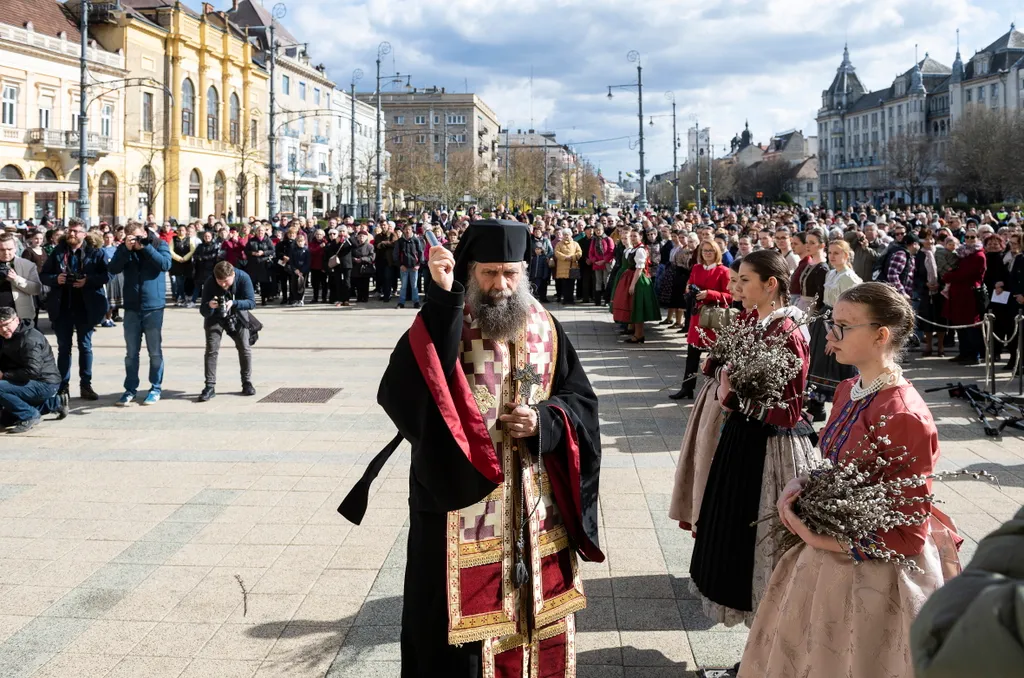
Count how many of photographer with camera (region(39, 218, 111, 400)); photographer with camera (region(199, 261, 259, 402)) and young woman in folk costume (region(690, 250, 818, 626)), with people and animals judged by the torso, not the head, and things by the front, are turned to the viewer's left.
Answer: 1

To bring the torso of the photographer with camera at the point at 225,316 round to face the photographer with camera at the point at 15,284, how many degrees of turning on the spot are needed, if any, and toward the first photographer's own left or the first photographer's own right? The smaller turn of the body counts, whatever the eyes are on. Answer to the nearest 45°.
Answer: approximately 90° to the first photographer's own right

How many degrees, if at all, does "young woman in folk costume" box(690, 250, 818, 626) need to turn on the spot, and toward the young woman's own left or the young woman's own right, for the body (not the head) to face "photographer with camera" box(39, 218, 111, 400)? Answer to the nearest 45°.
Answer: approximately 45° to the young woman's own right

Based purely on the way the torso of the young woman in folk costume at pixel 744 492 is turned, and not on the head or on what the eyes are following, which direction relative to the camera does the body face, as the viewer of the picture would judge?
to the viewer's left

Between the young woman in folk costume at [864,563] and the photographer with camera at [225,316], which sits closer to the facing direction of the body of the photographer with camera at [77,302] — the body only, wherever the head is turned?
the young woman in folk costume

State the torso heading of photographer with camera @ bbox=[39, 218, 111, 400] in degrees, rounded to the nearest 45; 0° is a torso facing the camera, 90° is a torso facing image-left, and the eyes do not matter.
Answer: approximately 0°

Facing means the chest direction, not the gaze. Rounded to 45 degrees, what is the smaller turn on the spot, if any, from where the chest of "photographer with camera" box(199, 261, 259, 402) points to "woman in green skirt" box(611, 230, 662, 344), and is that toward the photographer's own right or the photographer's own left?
approximately 135° to the photographer's own left

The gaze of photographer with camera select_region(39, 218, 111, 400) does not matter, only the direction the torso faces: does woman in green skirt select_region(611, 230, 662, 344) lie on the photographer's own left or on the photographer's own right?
on the photographer's own left

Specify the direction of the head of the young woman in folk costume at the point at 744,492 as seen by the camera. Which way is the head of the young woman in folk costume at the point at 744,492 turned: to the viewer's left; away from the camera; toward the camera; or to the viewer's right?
to the viewer's left

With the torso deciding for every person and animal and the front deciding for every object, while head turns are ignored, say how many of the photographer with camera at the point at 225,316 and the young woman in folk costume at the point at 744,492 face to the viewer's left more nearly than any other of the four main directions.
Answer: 1
